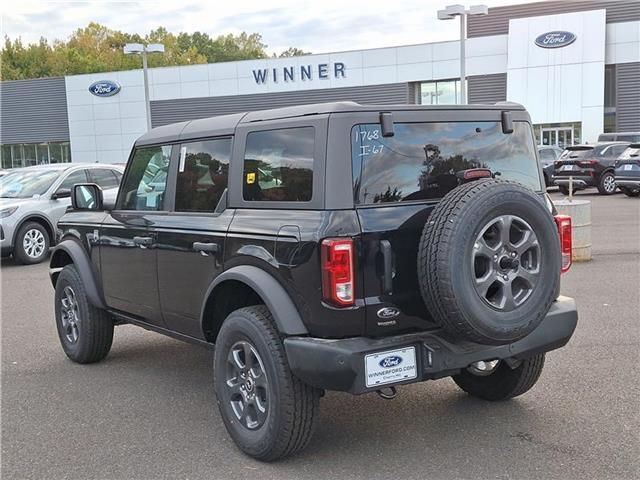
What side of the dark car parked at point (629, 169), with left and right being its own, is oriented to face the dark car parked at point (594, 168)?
left

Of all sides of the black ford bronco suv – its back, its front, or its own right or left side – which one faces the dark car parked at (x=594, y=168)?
right

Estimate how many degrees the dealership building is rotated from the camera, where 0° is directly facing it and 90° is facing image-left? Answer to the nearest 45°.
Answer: approximately 45°

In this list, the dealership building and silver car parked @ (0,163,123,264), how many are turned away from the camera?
0

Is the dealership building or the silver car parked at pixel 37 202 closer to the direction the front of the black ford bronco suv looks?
the silver car parked

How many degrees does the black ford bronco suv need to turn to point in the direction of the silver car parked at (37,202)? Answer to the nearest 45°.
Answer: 0° — it already faces it

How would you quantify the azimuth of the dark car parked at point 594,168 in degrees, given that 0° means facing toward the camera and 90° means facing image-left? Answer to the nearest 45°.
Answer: approximately 225°

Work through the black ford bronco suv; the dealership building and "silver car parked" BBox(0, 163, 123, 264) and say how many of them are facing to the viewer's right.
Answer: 0

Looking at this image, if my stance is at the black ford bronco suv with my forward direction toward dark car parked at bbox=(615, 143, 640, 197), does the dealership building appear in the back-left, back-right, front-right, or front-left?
front-left

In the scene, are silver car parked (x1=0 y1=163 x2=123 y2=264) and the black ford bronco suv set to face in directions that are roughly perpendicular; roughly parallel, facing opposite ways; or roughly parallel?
roughly perpendicular

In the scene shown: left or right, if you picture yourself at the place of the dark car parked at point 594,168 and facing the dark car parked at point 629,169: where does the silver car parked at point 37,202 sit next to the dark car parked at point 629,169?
right

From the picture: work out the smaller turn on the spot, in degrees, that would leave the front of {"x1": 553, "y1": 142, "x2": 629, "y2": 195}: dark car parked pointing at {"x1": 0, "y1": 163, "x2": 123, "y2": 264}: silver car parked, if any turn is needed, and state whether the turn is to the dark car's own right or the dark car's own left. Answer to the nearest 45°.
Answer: approximately 180°

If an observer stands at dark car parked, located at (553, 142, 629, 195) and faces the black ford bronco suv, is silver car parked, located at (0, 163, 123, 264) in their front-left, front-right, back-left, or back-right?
front-right
